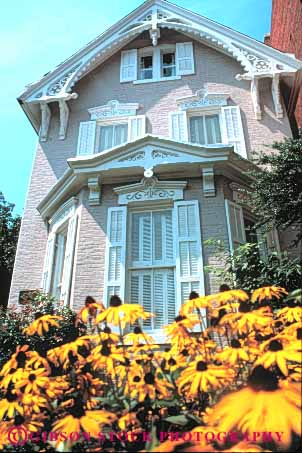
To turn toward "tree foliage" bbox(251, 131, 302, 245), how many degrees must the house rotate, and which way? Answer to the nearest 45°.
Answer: approximately 45° to its left

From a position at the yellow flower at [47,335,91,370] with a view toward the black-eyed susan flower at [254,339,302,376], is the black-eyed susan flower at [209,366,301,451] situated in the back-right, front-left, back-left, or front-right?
front-right

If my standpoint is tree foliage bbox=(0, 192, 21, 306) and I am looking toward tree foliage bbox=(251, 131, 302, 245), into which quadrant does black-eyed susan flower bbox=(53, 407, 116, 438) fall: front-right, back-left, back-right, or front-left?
front-right

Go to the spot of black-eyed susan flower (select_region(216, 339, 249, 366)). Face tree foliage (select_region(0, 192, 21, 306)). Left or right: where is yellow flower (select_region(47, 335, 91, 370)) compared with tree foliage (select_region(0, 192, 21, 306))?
left

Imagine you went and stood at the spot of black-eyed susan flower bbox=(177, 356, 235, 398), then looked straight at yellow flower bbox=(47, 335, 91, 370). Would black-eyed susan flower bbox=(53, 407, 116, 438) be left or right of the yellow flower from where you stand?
left

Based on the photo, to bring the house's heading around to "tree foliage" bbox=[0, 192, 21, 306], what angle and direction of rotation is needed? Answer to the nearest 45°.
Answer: approximately 135° to its right

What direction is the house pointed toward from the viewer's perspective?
toward the camera
